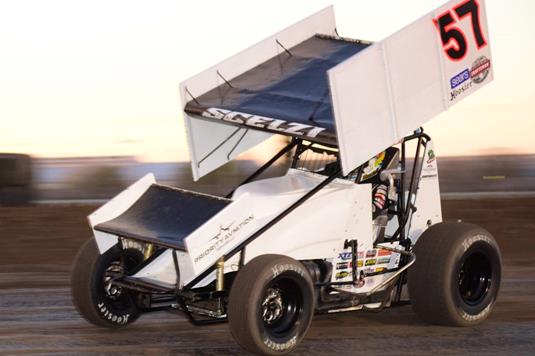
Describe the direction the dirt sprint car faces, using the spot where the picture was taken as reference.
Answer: facing the viewer and to the left of the viewer
